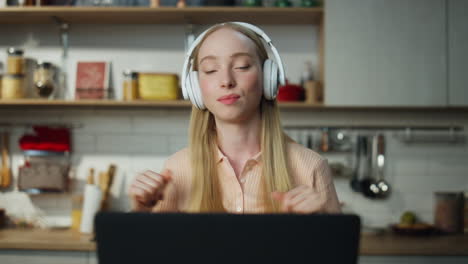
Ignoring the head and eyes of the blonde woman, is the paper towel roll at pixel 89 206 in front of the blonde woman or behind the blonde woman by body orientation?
behind

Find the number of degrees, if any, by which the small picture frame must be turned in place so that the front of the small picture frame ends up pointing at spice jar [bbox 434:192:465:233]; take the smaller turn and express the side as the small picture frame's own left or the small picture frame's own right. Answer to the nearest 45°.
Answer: approximately 90° to the small picture frame's own left

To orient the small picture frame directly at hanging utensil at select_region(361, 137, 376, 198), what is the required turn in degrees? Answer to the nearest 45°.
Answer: approximately 90° to its left

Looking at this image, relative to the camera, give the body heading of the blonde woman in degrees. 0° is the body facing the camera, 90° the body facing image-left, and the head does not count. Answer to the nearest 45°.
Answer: approximately 0°

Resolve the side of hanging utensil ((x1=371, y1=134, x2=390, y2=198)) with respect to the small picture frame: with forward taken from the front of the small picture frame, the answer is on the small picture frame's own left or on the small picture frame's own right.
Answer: on the small picture frame's own left

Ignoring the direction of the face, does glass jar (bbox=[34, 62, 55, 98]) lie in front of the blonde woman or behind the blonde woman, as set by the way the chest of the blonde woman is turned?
behind

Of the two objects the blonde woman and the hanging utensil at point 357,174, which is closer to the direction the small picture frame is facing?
the blonde woman

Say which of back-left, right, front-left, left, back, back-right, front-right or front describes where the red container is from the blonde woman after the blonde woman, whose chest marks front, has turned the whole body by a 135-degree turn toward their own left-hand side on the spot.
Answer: front-left

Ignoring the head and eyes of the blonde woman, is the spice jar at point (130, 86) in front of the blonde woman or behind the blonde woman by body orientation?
behind
